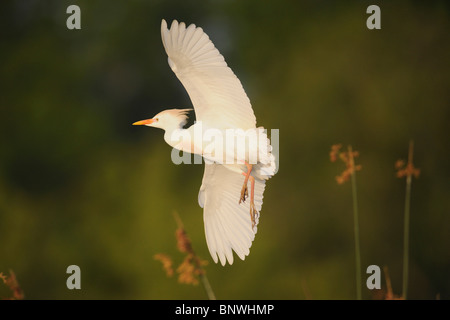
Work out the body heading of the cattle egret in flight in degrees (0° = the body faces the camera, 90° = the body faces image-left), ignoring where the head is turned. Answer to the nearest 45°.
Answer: approximately 90°
